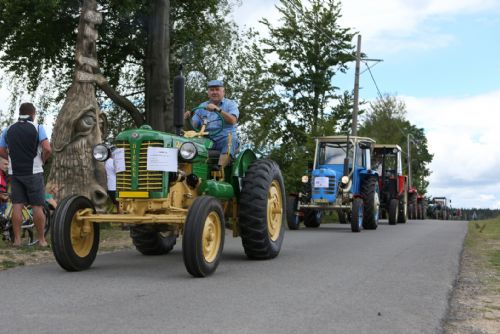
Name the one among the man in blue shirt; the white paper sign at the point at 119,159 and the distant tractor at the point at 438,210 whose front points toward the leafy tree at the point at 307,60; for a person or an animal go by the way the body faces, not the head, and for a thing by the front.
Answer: the distant tractor

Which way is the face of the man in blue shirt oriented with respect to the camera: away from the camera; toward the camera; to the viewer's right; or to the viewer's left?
toward the camera

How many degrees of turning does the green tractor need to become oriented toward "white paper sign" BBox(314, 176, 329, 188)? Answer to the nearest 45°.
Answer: approximately 135° to its right

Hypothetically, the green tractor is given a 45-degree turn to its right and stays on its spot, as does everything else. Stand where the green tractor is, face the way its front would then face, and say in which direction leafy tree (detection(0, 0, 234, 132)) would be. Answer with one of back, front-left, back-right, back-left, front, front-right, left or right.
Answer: right

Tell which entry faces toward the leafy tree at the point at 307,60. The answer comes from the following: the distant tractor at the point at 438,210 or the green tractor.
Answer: the distant tractor

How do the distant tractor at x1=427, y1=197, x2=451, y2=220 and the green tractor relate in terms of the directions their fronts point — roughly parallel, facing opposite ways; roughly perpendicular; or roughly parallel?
roughly parallel

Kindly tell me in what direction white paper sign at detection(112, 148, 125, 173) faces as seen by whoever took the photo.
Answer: facing the viewer and to the left of the viewer

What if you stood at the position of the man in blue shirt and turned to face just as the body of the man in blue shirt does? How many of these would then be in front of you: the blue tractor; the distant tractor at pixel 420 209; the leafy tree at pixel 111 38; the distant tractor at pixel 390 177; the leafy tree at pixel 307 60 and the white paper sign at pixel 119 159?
1

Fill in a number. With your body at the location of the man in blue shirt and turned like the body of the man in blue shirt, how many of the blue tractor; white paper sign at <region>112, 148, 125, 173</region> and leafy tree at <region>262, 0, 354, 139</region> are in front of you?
1

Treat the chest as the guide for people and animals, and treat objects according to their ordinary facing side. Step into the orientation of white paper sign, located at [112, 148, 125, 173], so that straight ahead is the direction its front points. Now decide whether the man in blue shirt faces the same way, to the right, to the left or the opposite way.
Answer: the same way

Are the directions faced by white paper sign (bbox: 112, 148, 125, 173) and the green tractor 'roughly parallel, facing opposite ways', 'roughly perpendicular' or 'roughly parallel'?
roughly parallel

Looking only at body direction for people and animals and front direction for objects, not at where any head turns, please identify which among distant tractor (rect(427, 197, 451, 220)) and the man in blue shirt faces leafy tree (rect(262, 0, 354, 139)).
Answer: the distant tractor

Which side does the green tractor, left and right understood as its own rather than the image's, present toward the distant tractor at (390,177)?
back

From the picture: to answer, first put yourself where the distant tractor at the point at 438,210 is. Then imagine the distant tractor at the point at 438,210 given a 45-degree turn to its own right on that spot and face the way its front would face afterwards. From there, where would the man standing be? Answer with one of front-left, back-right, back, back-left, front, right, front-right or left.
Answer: left

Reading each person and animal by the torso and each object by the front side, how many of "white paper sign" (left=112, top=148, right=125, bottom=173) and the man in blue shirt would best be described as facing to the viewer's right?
0
